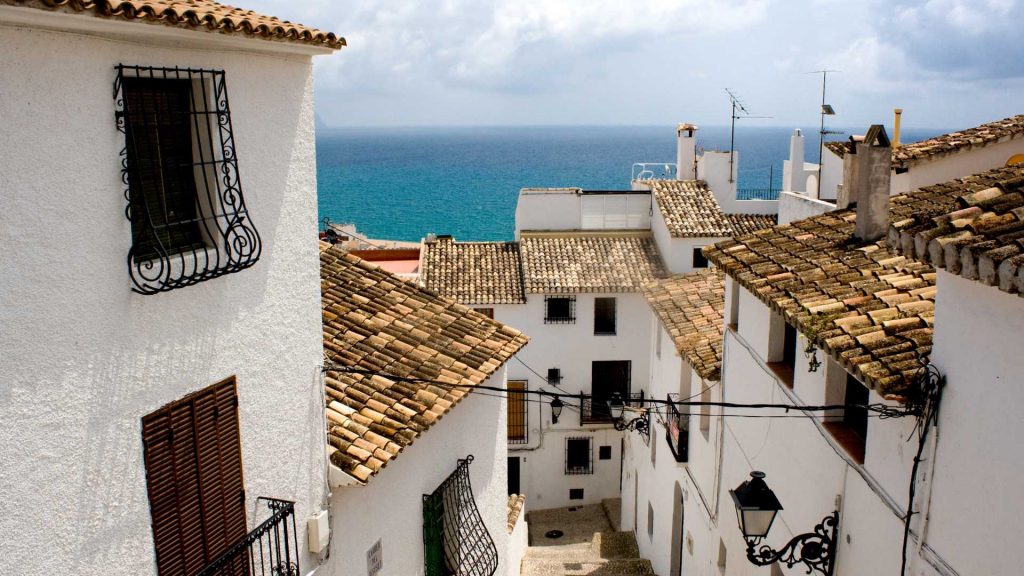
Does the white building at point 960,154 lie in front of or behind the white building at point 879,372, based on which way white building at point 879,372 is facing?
behind

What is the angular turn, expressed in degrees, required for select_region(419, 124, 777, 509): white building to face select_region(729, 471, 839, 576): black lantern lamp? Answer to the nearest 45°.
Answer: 0° — it already faces it

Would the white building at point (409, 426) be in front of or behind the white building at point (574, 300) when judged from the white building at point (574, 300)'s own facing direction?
in front

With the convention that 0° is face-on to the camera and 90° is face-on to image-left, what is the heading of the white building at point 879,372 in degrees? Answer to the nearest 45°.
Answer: approximately 45°

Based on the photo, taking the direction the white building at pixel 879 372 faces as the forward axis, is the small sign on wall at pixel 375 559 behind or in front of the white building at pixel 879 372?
in front

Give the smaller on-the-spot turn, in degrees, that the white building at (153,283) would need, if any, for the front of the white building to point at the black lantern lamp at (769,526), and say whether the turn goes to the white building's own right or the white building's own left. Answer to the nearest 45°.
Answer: approximately 45° to the white building's own left

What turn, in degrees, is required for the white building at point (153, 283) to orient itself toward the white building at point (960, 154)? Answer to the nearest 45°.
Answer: approximately 45° to its left

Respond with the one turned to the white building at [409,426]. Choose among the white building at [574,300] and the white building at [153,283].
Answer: the white building at [574,300]
